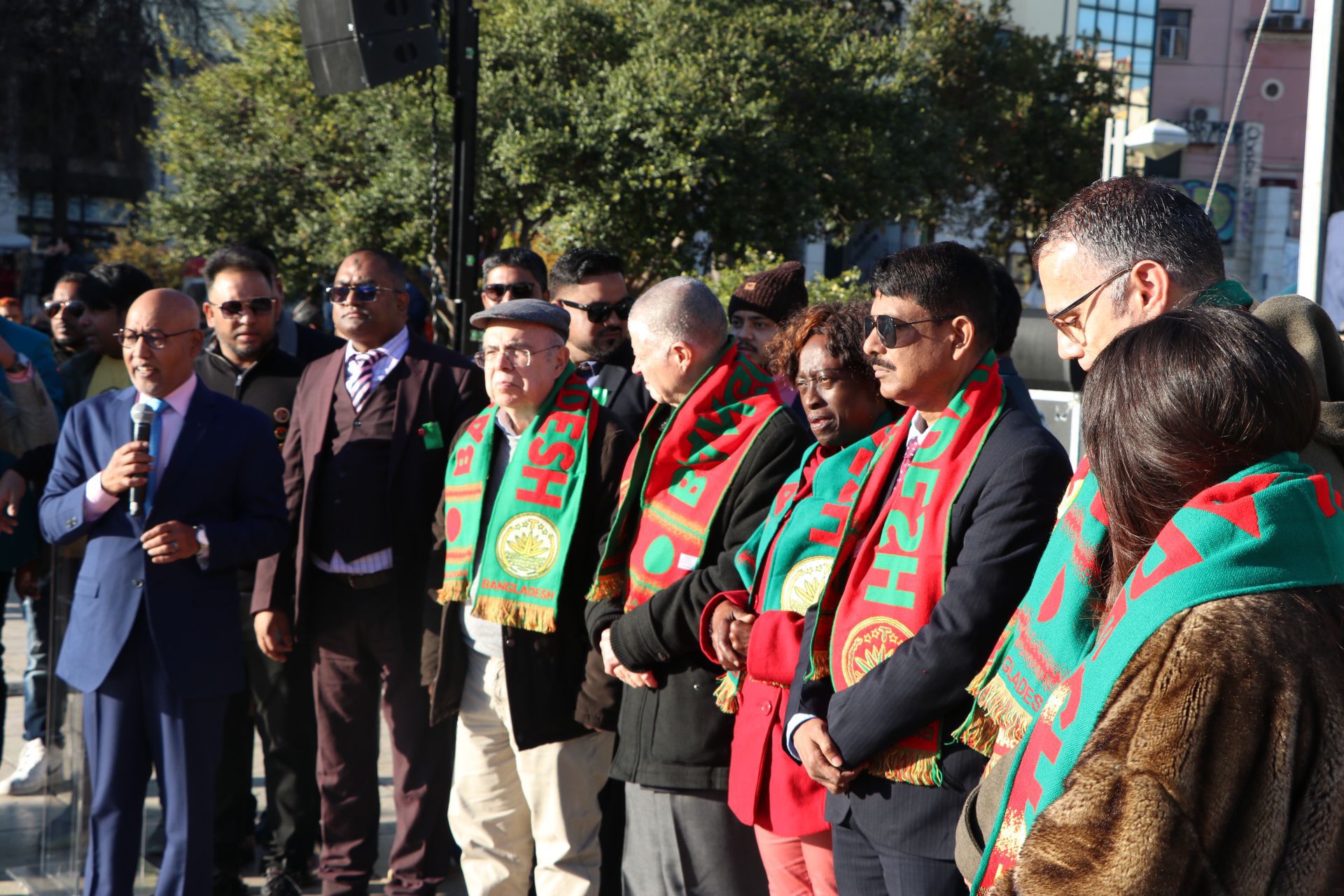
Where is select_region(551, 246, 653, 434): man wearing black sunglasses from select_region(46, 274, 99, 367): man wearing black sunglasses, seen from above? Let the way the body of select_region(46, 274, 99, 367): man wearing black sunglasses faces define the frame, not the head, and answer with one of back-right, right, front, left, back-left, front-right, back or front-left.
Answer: left

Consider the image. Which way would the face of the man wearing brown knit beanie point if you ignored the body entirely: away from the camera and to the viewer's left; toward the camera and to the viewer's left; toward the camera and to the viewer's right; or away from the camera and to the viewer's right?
toward the camera and to the viewer's left

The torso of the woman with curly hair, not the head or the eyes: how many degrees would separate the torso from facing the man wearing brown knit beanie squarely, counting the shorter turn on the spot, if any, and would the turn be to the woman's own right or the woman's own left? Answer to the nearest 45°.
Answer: approximately 135° to the woman's own right

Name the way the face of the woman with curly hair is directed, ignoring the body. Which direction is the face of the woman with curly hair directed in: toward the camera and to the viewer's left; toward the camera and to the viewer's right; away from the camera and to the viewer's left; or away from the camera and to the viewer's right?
toward the camera and to the viewer's left

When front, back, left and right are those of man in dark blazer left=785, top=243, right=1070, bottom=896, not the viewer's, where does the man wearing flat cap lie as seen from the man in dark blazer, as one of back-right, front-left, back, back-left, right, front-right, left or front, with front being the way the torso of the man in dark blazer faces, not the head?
right

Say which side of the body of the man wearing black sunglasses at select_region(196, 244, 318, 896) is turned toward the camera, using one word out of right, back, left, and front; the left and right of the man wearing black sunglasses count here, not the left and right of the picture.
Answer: front

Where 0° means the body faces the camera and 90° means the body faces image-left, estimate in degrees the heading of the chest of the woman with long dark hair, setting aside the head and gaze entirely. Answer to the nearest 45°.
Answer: approximately 90°

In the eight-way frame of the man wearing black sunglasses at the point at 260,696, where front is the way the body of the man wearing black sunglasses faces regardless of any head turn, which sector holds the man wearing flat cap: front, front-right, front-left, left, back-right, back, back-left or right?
front-left

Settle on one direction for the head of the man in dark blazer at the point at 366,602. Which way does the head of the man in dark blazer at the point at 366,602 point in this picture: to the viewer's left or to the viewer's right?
to the viewer's left

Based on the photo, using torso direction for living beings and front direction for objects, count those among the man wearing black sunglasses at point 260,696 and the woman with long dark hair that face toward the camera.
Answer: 1
